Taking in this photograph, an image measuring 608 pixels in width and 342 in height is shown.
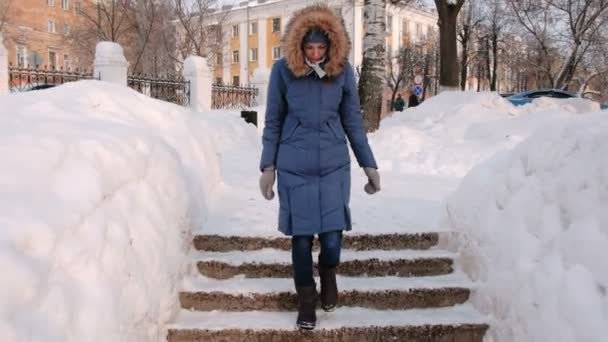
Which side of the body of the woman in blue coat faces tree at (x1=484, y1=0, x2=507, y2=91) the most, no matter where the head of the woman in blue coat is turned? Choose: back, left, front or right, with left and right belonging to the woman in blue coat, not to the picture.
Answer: back

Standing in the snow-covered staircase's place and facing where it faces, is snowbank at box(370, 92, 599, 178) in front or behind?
behind

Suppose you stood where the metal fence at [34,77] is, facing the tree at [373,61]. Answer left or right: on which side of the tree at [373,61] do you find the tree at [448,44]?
left

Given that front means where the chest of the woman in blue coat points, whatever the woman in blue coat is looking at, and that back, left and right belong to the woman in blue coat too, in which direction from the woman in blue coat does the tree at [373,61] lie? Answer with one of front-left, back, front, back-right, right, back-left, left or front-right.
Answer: back

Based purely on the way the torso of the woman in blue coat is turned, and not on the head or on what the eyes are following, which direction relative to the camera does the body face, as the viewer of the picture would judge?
toward the camera

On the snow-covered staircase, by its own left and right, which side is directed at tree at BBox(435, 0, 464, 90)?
back

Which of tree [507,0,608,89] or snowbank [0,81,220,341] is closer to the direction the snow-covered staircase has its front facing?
the snowbank

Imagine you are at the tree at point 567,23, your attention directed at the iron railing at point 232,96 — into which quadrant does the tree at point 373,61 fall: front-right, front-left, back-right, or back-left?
front-left

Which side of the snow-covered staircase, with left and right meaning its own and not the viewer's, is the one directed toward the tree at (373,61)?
back

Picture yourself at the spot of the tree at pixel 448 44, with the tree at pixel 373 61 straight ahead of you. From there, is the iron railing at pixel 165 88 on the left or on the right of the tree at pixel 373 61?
right

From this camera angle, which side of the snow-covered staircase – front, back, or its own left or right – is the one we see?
front

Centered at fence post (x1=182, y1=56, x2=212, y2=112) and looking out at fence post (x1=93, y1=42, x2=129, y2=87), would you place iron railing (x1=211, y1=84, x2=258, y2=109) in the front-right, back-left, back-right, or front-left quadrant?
back-right

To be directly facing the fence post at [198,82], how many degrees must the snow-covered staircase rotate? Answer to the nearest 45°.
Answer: approximately 180°

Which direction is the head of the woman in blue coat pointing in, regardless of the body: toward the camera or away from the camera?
toward the camera
